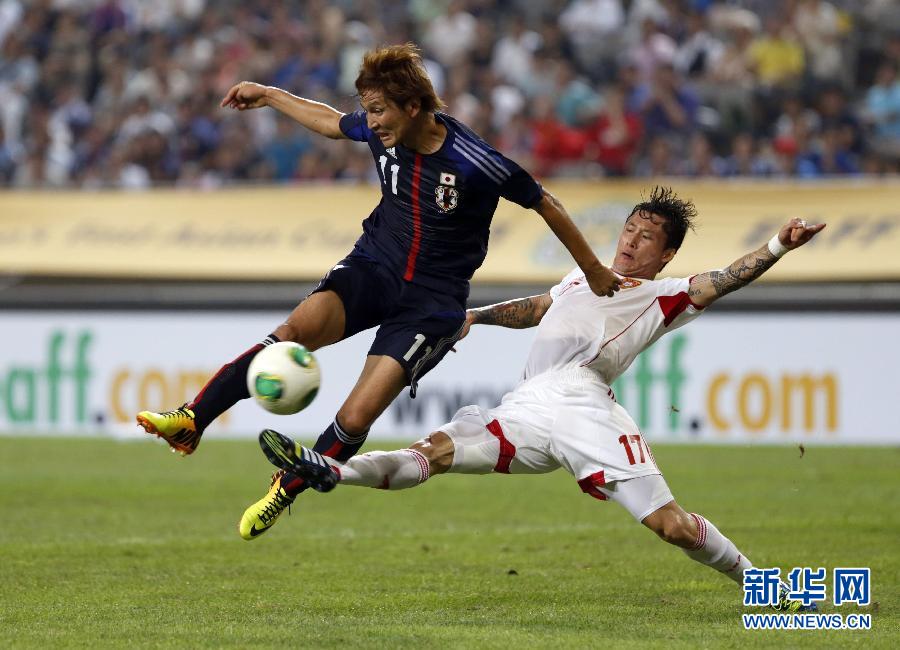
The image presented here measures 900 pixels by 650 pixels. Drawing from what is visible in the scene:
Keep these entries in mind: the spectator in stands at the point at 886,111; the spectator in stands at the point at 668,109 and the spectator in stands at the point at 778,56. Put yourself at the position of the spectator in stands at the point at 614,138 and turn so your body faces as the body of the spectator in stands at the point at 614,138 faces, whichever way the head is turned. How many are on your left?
3

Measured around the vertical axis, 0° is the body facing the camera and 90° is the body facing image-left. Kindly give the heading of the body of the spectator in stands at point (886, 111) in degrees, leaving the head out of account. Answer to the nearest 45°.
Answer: approximately 0°

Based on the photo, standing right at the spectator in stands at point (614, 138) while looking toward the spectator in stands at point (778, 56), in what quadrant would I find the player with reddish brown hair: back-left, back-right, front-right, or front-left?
back-right

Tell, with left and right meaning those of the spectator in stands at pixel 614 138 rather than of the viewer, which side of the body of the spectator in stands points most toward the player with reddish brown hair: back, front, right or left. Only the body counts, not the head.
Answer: front

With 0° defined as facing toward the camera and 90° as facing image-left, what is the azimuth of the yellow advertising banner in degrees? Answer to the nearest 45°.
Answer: approximately 0°

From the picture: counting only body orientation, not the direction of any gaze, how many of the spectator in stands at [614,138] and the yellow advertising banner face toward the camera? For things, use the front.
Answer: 2

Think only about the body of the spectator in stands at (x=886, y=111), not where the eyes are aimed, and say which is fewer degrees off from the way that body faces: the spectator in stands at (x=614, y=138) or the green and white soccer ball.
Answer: the green and white soccer ball

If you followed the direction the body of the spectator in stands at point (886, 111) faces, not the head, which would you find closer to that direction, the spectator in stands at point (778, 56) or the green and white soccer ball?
the green and white soccer ball
